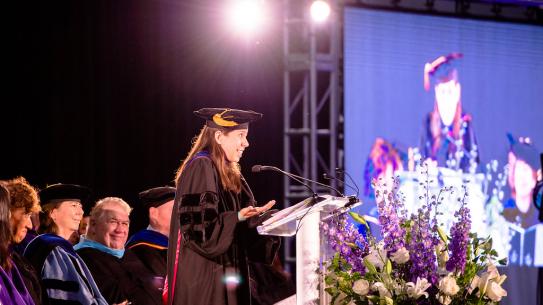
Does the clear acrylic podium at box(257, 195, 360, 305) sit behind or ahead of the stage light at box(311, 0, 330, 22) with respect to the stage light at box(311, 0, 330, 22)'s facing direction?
ahead

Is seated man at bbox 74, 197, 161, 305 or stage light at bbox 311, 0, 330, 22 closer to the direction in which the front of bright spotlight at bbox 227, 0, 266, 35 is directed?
the seated man

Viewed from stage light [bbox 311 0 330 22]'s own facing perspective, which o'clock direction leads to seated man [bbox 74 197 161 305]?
The seated man is roughly at 1 o'clock from the stage light.

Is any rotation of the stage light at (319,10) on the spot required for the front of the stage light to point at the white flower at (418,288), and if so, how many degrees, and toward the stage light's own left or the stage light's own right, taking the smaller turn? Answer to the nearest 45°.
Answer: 0° — it already faces it

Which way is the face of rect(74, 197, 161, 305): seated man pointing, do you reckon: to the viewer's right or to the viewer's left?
to the viewer's right

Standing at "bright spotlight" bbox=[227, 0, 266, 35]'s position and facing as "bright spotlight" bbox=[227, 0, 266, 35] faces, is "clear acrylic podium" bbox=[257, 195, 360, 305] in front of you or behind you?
in front

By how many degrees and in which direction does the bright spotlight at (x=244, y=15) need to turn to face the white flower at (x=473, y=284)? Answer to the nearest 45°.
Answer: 0° — it already faces it

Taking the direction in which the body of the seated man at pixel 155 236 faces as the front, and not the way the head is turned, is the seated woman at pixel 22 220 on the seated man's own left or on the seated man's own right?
on the seated man's own right
